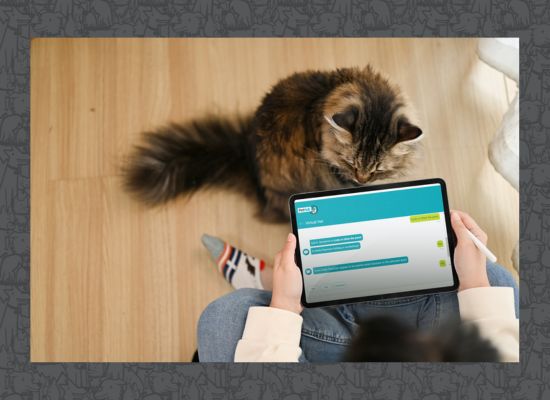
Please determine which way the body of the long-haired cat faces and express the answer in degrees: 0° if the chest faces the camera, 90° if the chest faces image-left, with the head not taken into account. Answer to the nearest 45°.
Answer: approximately 315°
